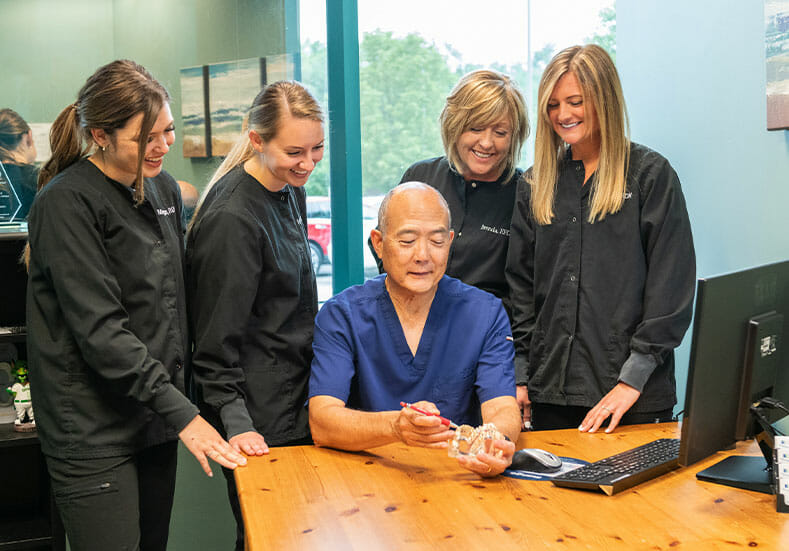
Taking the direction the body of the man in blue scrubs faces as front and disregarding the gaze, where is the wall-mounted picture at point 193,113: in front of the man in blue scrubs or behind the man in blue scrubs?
behind

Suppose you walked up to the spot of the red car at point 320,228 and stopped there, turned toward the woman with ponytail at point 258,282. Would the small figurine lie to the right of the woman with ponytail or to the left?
right

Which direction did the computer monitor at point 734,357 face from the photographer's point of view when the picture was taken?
facing away from the viewer and to the left of the viewer

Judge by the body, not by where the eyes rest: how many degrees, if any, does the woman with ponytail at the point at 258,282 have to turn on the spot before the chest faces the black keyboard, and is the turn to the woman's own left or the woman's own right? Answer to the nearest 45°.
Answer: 0° — they already face it
